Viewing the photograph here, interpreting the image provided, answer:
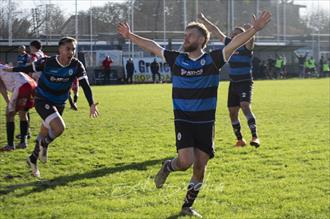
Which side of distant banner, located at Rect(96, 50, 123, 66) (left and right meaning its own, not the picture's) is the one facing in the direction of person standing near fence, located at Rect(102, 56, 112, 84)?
front

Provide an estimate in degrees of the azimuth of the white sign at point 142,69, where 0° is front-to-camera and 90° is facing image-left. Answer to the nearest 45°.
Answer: approximately 0°

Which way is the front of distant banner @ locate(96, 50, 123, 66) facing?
toward the camera

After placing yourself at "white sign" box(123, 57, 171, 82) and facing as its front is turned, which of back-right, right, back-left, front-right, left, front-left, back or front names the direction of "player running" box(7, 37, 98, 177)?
front

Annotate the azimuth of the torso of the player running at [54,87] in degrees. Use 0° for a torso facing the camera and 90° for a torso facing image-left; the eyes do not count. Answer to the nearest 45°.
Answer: approximately 315°

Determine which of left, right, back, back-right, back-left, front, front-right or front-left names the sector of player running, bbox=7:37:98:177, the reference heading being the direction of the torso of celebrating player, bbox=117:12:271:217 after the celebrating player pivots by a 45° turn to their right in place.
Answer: right

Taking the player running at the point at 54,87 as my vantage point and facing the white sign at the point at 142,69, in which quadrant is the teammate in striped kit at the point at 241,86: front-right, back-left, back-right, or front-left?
front-right

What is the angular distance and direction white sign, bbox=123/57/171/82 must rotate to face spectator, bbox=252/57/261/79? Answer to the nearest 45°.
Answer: approximately 135° to its left

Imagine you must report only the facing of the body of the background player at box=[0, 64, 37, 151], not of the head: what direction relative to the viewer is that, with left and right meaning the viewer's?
facing to the left of the viewer

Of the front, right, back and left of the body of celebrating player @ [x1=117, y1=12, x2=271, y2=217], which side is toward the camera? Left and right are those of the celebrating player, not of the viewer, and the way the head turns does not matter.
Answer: front

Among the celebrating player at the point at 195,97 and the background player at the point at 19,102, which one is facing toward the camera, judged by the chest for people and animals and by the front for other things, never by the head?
the celebrating player

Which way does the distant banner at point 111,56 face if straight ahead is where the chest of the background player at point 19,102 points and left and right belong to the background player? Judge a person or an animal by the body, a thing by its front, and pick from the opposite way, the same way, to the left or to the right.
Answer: to the left

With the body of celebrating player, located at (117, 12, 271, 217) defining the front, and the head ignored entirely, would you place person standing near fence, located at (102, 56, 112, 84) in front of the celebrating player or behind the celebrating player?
behind

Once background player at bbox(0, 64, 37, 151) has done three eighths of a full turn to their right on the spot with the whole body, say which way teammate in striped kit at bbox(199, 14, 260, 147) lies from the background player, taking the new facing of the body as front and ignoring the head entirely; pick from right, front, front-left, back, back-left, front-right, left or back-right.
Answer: front-right

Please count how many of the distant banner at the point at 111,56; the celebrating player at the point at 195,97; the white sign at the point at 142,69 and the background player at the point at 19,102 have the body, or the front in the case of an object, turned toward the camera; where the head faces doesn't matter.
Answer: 3

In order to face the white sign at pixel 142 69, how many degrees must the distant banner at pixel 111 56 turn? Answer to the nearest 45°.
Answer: approximately 90° to its left

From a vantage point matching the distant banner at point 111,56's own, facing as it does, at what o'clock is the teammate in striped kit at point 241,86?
The teammate in striped kit is roughly at 12 o'clock from the distant banner.

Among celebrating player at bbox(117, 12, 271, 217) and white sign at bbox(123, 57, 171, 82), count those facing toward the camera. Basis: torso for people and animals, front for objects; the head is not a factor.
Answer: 2
